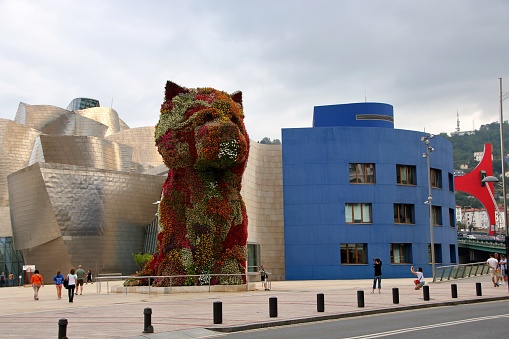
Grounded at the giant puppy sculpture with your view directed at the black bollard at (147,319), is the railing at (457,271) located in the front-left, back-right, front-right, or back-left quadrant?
back-left

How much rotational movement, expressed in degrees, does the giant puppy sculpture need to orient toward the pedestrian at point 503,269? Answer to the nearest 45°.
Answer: approximately 45° to its left

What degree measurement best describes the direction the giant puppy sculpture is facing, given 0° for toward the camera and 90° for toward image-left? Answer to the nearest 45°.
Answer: approximately 315°

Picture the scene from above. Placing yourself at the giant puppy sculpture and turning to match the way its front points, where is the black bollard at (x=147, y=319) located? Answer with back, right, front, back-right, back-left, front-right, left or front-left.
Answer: front-right

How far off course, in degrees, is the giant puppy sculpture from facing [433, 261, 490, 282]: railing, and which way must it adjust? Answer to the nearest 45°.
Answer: approximately 90° to its left
